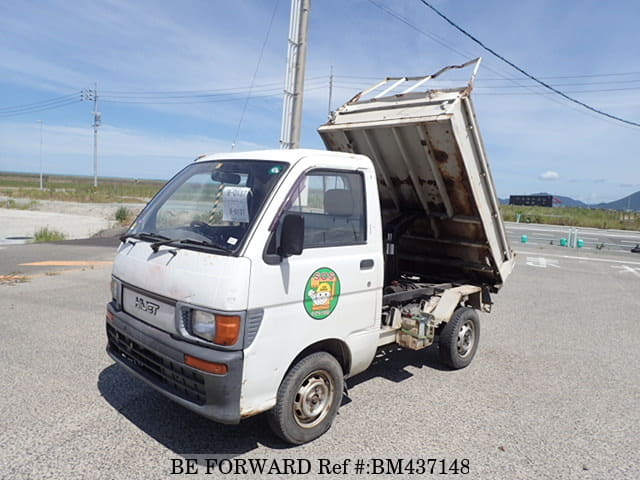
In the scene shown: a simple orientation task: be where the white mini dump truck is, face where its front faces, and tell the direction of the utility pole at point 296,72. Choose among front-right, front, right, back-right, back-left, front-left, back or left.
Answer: back-right

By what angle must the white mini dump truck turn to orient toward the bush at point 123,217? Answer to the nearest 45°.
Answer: approximately 90° to its right

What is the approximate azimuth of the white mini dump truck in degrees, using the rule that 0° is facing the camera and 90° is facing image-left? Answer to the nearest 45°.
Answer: approximately 45°
